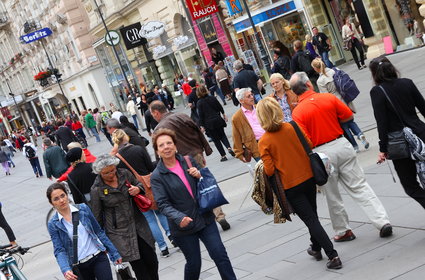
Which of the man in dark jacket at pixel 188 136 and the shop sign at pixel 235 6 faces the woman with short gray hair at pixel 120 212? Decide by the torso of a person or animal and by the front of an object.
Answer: the shop sign

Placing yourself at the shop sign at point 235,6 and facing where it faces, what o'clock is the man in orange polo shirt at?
The man in orange polo shirt is roughly at 12 o'clock from the shop sign.

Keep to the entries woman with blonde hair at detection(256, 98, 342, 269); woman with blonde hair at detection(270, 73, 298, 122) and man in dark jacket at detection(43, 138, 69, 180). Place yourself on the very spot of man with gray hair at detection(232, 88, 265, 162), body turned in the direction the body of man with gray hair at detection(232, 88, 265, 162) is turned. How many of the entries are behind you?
1

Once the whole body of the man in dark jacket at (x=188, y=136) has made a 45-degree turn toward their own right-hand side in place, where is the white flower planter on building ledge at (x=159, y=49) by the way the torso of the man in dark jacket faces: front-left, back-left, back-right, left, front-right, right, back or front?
front

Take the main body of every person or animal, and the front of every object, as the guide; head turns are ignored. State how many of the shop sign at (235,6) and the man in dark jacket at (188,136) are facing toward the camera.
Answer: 1

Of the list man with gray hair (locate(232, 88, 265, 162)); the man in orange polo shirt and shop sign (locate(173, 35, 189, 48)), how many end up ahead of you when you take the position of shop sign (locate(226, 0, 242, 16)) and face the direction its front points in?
2

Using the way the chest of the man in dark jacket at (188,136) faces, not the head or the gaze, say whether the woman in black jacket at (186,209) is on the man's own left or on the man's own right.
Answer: on the man's own left

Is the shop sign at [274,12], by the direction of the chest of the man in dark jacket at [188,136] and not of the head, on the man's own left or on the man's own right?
on the man's own right

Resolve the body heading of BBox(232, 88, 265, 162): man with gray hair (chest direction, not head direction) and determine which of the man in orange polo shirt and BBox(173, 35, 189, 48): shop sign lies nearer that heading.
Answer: the man in orange polo shirt

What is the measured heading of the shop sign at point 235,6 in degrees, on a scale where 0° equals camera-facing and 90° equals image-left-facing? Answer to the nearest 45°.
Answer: approximately 0°

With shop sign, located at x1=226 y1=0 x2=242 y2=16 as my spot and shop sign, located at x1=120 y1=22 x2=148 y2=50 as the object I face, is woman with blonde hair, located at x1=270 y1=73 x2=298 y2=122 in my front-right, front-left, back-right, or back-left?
back-left

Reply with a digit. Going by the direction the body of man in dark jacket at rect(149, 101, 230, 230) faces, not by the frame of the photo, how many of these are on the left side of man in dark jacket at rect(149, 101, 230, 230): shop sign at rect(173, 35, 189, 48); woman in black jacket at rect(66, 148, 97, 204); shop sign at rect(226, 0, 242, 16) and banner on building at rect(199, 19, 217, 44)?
1

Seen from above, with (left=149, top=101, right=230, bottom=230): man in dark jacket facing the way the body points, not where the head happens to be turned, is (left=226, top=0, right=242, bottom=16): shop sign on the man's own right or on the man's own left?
on the man's own right

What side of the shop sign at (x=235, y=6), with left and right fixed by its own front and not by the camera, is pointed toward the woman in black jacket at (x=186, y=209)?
front

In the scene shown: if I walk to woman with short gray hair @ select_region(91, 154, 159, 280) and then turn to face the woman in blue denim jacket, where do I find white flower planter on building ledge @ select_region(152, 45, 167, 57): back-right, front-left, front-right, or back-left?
back-right
